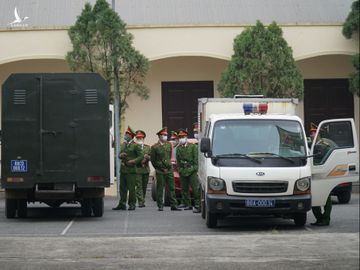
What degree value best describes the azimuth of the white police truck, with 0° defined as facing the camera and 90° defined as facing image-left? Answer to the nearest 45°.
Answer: approximately 0°

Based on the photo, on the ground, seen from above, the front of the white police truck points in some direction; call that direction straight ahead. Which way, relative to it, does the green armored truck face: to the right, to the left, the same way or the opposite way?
the opposite way

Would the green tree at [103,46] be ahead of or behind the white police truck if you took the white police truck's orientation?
behind

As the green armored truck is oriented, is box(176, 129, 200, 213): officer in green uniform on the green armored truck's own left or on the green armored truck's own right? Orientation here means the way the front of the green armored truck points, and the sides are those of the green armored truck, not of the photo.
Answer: on the green armored truck's own right

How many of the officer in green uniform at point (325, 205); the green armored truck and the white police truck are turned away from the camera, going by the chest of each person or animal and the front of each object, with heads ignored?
1

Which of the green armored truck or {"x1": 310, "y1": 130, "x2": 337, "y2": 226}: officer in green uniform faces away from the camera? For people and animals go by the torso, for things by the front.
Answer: the green armored truck

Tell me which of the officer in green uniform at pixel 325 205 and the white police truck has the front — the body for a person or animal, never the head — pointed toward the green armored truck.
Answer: the officer in green uniform

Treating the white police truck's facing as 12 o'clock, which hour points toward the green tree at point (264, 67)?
The green tree is roughly at 6 o'clock from the white police truck.

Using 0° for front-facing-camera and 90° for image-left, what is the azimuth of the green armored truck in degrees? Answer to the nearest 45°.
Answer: approximately 180°

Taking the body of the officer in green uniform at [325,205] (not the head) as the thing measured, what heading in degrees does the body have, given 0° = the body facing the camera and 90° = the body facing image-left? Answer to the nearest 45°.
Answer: approximately 90°

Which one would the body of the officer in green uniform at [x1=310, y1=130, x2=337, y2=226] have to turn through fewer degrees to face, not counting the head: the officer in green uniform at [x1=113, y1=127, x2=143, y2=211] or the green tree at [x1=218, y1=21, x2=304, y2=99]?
the officer in green uniform

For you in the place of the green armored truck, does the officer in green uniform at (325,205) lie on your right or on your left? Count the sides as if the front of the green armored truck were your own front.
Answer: on your right

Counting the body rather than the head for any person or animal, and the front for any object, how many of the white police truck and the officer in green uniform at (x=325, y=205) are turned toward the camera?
1

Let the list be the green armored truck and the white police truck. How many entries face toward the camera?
1

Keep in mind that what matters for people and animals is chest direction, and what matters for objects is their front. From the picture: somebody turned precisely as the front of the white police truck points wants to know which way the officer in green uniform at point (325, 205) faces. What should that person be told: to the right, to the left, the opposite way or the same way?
to the right
